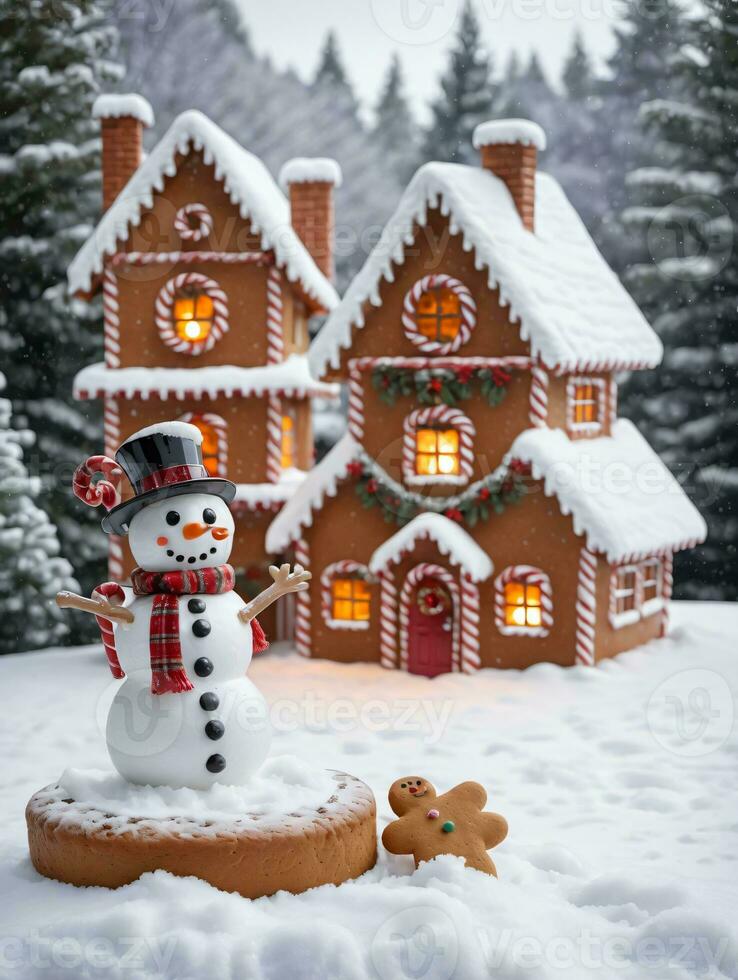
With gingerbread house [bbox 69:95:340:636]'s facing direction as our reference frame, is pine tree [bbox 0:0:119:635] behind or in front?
behind

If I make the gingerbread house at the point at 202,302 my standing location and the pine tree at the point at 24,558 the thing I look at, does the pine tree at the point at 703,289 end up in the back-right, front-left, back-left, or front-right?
back-right

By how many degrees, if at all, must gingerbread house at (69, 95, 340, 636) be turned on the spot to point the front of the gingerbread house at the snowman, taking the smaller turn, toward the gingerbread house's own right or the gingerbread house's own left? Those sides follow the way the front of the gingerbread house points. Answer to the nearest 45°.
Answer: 0° — it already faces it

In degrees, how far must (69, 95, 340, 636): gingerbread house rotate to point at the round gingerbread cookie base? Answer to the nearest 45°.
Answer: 0° — it already faces it

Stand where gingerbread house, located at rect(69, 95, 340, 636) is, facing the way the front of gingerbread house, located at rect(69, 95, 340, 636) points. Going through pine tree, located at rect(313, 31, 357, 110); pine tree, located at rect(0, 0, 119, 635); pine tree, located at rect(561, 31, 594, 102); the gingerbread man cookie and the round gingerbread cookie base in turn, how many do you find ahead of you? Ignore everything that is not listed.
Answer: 2

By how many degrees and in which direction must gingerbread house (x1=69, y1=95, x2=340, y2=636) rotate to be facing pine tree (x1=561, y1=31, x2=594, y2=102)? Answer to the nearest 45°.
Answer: approximately 135° to its left

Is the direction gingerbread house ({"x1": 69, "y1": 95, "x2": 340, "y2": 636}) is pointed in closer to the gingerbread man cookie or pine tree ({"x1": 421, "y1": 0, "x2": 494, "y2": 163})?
the gingerbread man cookie

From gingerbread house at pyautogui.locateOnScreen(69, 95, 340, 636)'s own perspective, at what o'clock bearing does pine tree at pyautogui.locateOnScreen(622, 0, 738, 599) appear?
The pine tree is roughly at 8 o'clock from the gingerbread house.

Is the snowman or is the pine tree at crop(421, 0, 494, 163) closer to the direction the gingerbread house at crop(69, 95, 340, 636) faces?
the snowman

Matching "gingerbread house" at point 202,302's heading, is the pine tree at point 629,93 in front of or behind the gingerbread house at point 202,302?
behind

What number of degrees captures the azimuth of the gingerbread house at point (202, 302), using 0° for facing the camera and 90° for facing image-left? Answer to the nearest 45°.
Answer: approximately 0°

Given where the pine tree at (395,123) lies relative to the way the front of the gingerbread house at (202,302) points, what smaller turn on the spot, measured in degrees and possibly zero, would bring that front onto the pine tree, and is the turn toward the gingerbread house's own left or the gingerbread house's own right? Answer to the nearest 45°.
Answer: approximately 180°

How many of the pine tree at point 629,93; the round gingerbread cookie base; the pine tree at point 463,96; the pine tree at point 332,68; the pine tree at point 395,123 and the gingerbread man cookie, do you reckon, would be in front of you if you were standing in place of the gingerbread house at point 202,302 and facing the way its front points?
2
